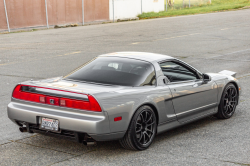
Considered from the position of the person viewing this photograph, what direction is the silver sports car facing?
facing away from the viewer and to the right of the viewer
